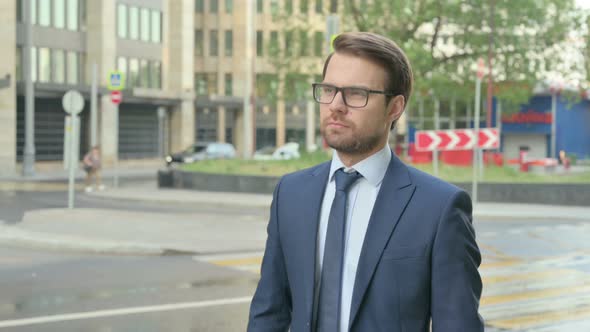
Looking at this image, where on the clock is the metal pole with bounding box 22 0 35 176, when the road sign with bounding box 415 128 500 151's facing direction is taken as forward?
The metal pole is roughly at 4 o'clock from the road sign.

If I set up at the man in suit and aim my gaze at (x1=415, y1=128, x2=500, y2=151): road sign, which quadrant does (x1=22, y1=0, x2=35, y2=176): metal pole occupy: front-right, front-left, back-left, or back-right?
front-left

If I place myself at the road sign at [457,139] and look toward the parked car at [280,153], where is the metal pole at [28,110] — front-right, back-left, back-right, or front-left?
front-left

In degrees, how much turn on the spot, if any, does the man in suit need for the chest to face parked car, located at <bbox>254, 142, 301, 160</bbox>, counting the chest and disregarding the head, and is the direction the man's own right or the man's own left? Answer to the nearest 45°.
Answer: approximately 135° to the man's own right

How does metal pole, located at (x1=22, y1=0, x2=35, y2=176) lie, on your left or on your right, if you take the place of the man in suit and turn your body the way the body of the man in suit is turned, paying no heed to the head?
on your right

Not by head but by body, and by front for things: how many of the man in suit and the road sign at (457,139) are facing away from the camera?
0

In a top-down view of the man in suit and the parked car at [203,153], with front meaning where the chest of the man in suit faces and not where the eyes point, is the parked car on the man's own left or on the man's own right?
on the man's own right

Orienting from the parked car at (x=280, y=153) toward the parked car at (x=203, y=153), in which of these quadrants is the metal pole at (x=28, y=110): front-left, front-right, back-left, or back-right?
front-left

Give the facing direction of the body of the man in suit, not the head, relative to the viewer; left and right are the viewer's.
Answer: facing the viewer and to the left of the viewer

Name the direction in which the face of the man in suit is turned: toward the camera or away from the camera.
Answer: toward the camera

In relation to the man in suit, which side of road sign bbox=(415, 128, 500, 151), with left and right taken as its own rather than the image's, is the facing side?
front

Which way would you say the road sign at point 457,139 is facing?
toward the camera

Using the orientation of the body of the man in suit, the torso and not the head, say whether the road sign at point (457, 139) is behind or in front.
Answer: behind
